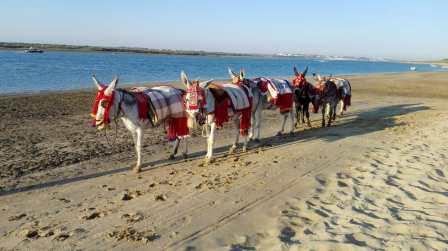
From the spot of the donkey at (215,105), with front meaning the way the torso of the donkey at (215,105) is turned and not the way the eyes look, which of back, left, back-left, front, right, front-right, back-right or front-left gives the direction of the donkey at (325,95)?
back

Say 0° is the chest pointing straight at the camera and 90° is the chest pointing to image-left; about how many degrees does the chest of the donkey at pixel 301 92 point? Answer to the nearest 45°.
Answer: approximately 0°

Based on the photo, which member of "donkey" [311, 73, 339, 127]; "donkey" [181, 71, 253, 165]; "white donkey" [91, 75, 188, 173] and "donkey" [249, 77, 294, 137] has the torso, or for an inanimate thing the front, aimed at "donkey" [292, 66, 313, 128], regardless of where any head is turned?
"donkey" [311, 73, 339, 127]

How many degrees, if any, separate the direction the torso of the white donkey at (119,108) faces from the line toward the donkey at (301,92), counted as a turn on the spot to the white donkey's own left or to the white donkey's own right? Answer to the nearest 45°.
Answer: approximately 180°

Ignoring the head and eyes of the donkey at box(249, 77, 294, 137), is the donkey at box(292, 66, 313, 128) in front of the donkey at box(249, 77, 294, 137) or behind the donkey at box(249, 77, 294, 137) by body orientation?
behind

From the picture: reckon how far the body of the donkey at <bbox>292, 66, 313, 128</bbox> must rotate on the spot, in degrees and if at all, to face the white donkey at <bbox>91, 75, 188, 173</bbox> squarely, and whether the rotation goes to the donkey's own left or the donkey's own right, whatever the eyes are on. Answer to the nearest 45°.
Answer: approximately 45° to the donkey's own right

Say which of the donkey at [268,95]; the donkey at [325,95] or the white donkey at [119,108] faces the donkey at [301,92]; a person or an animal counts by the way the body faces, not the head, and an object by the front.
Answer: the donkey at [325,95]

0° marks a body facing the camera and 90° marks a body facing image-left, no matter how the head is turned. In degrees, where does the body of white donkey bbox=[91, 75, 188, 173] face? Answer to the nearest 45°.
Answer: approximately 45°

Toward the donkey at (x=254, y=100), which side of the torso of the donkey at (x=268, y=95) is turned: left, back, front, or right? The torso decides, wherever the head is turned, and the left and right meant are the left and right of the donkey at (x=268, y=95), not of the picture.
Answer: front
